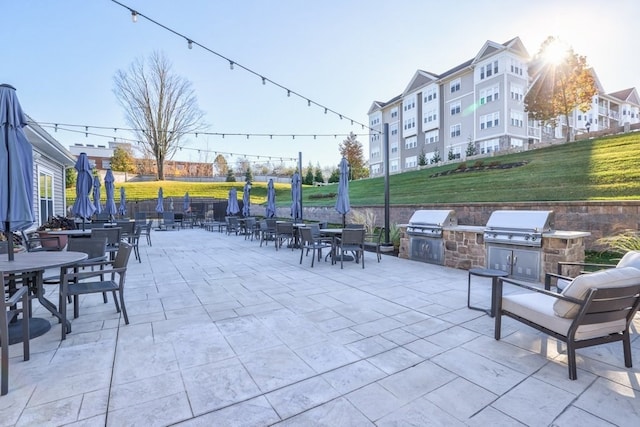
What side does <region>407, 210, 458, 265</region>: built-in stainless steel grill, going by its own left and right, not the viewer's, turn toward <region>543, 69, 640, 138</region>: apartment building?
back

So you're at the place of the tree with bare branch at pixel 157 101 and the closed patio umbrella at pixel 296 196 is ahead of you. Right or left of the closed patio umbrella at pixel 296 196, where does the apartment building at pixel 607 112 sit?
left

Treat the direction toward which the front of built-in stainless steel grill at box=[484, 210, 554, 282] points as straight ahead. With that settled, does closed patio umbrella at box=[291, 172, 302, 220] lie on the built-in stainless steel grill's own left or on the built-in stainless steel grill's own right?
on the built-in stainless steel grill's own right

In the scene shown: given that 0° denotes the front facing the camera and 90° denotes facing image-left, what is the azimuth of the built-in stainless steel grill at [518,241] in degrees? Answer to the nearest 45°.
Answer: approximately 45°

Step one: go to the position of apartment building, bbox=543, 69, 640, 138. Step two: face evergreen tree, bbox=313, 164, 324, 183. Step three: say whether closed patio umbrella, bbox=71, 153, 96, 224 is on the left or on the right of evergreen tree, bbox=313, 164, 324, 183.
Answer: left

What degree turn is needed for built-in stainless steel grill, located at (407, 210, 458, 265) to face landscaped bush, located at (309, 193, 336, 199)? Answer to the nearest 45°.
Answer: approximately 90° to its right

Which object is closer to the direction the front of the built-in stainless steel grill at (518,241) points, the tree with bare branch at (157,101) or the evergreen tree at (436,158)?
the tree with bare branch

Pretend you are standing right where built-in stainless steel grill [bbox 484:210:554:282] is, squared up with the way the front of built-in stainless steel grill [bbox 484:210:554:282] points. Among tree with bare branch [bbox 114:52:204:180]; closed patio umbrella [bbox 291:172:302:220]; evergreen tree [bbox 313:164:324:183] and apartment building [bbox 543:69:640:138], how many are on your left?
0

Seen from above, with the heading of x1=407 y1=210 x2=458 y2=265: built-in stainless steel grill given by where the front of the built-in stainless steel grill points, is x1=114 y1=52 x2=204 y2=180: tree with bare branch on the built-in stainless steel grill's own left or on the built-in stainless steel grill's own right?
on the built-in stainless steel grill's own right

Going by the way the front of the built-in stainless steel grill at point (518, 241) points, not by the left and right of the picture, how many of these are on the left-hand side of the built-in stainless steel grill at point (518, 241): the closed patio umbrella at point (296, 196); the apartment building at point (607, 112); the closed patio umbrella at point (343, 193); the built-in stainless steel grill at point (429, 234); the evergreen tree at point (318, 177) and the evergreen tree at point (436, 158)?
0

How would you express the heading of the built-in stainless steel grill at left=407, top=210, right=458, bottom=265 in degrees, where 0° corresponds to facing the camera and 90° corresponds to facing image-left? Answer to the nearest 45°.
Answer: approximately 45°

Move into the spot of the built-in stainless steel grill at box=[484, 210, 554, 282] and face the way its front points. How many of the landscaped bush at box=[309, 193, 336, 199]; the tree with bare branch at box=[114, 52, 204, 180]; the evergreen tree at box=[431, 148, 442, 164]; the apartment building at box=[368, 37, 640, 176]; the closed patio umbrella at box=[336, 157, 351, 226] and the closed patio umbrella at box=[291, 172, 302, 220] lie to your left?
0

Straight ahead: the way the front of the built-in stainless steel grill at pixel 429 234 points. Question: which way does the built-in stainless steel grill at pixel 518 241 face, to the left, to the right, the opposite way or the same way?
the same way

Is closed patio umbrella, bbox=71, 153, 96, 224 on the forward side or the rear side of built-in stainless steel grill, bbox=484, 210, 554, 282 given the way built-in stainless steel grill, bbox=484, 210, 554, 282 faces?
on the forward side

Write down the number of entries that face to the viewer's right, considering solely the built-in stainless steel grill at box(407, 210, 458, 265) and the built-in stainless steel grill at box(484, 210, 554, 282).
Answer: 0

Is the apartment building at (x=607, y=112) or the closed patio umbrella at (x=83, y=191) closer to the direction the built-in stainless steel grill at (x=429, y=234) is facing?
the closed patio umbrella

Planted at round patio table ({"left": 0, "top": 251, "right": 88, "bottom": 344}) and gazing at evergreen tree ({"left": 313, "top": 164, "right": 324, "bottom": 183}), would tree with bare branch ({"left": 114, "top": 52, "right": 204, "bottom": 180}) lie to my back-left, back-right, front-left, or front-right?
front-left

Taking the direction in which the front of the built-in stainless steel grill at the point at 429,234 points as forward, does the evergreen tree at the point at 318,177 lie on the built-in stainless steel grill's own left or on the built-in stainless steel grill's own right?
on the built-in stainless steel grill's own right

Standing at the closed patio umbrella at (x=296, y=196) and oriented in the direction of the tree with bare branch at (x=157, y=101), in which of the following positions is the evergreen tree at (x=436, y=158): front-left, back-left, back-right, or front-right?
front-right

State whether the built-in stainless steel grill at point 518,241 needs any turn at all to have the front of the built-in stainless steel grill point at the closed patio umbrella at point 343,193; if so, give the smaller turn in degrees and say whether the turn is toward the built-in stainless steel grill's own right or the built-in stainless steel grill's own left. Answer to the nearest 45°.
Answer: approximately 45° to the built-in stainless steel grill's own right

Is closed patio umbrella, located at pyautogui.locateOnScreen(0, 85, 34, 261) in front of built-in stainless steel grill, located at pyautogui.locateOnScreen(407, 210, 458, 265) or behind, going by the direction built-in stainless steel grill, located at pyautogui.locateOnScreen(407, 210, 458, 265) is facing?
in front
